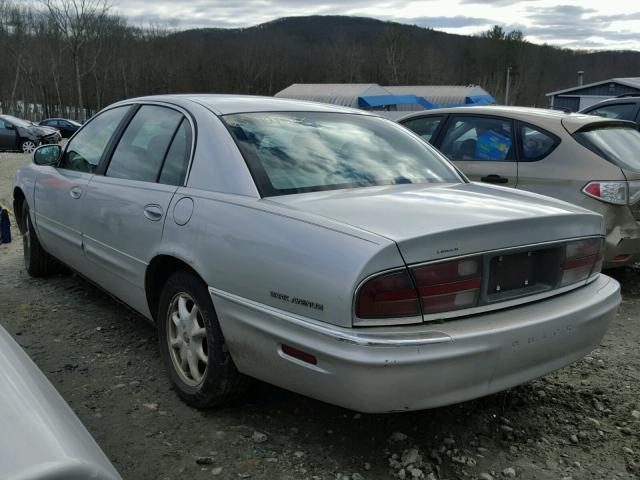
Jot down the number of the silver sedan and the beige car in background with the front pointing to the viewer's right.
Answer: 0

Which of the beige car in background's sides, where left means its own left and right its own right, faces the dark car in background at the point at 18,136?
front

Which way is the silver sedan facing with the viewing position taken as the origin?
facing away from the viewer and to the left of the viewer

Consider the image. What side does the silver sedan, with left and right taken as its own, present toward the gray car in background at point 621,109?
right

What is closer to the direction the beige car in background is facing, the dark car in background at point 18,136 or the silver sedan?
the dark car in background

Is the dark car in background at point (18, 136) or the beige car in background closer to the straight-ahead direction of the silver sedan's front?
the dark car in background

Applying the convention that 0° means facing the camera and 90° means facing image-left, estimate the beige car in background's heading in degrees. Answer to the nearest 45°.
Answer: approximately 135°

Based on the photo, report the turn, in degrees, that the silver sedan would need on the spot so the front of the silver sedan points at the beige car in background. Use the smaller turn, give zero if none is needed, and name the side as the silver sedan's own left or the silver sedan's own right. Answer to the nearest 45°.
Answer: approximately 90° to the silver sedan's own right

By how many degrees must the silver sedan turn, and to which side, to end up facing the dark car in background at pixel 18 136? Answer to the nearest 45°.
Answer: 0° — it already faces it
